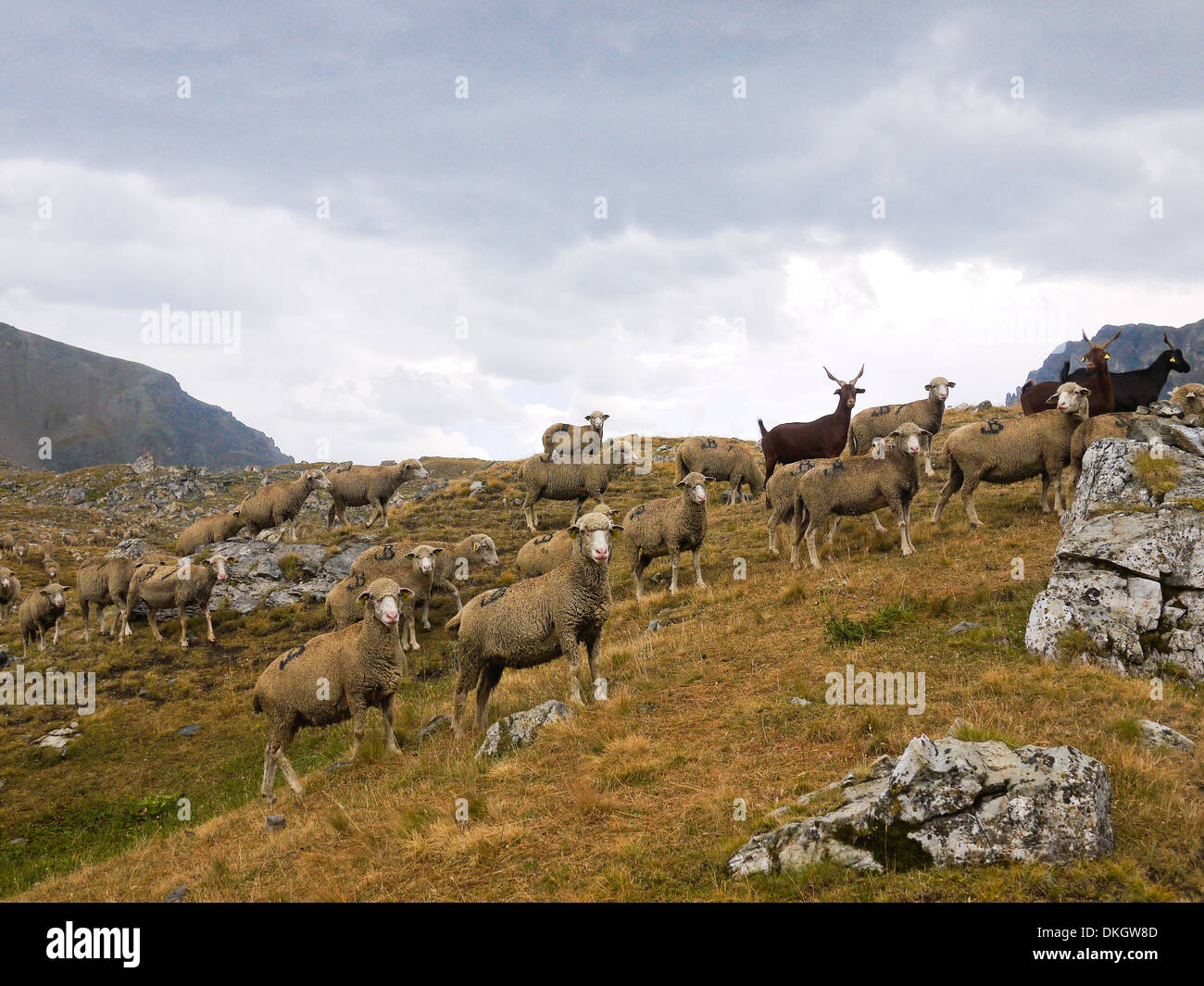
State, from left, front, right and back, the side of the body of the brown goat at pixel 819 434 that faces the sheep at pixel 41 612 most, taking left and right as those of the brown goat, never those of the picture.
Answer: back

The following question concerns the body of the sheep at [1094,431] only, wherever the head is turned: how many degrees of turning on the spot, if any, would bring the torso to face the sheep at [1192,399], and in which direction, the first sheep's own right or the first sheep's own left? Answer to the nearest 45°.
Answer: approximately 45° to the first sheep's own left

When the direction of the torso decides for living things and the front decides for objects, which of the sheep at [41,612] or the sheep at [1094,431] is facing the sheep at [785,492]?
the sheep at [41,612]

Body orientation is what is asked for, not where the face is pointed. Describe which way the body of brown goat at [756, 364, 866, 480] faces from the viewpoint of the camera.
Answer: to the viewer's right

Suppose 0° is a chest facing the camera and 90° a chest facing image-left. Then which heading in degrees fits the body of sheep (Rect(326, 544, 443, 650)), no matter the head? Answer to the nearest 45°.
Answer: approximately 315°

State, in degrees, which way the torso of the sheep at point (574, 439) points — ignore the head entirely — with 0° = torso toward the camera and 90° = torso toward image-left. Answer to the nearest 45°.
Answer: approximately 270°

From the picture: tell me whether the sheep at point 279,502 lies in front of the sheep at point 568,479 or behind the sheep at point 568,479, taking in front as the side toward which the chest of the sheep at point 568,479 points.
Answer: behind

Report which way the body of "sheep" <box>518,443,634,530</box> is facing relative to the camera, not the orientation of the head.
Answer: to the viewer's right

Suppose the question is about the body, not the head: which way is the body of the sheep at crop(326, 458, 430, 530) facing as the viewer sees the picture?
to the viewer's right

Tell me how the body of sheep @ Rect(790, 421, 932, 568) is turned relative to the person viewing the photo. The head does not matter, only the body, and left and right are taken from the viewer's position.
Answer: facing to the right of the viewer
